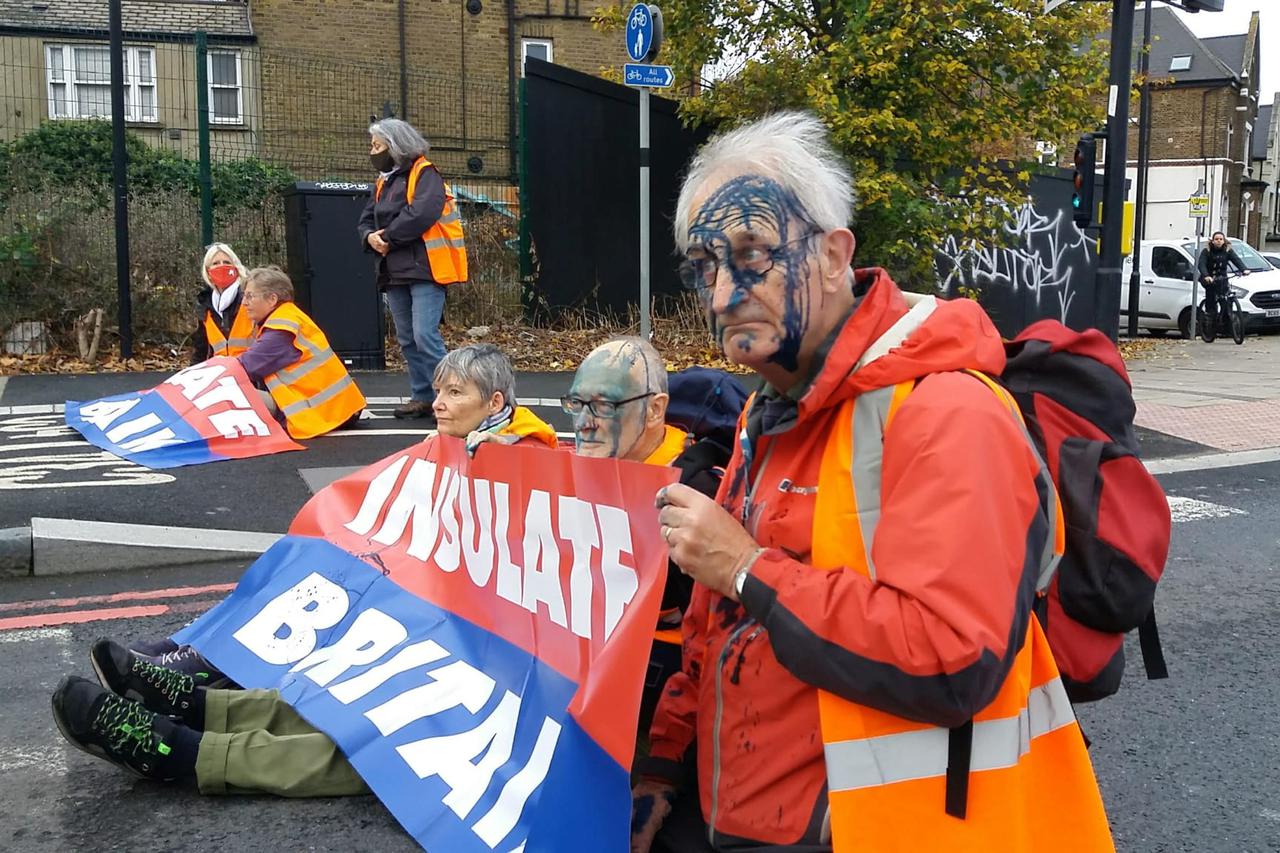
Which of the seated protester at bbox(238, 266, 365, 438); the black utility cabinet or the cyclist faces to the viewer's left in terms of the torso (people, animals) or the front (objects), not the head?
the seated protester

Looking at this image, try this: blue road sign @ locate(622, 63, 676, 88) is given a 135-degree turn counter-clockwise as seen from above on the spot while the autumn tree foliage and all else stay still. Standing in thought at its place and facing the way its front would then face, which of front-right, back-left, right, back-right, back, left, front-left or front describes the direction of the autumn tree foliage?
front

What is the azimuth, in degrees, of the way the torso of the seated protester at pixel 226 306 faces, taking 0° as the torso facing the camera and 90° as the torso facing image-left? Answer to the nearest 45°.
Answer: approximately 0°

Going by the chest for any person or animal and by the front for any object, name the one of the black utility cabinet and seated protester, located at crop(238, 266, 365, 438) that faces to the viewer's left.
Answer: the seated protester

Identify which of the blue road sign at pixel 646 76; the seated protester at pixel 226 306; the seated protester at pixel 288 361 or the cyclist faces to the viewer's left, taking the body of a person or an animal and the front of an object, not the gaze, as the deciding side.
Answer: the seated protester at pixel 288 361

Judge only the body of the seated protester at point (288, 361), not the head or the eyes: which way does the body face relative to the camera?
to the viewer's left

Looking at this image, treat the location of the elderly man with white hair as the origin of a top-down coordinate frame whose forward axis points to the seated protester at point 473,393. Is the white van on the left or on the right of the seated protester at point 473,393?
right

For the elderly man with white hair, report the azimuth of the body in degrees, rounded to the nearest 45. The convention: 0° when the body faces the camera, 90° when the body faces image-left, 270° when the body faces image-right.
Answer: approximately 45°

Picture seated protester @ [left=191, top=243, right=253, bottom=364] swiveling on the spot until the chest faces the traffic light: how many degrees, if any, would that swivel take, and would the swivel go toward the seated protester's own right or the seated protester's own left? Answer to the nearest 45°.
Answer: approximately 90° to the seated protester's own left
